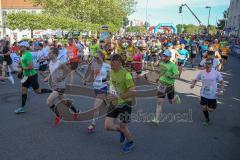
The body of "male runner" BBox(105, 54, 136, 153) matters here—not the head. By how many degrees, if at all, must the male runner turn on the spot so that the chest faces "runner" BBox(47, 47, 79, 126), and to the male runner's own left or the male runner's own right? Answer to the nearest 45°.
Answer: approximately 90° to the male runner's own right

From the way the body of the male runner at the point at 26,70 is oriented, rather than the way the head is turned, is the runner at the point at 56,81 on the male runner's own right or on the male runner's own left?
on the male runner's own left

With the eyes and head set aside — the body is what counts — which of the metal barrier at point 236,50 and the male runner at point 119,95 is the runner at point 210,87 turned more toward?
the male runner

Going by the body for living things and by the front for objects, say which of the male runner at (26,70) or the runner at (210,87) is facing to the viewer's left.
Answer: the male runner

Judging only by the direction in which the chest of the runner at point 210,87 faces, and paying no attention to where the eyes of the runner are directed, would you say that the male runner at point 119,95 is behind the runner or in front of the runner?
in front

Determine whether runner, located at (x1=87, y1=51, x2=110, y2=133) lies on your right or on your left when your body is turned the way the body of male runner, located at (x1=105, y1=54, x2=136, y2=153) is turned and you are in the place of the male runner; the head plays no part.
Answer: on your right

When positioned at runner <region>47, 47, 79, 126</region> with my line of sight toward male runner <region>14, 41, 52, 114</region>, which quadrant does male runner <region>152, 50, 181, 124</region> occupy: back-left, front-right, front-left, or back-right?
back-right
